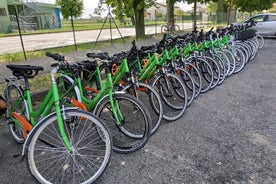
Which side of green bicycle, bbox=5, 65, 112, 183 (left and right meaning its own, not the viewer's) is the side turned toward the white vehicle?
left

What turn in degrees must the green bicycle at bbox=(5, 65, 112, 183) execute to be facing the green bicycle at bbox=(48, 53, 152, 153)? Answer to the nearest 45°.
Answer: approximately 45° to its left

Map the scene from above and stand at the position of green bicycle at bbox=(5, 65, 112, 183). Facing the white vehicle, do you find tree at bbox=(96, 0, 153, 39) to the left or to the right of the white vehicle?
left

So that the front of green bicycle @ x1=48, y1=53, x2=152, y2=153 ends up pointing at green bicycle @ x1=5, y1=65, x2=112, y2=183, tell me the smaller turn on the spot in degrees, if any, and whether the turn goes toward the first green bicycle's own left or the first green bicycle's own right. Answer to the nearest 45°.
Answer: approximately 90° to the first green bicycle's own right

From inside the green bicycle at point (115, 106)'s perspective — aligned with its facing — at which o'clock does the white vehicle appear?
The white vehicle is roughly at 9 o'clock from the green bicycle.

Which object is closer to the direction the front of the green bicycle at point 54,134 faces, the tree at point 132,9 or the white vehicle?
the white vehicle

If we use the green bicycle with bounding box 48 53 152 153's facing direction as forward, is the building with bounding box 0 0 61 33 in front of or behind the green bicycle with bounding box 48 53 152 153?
behind

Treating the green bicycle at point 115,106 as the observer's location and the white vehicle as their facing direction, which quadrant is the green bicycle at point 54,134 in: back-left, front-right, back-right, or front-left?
back-left

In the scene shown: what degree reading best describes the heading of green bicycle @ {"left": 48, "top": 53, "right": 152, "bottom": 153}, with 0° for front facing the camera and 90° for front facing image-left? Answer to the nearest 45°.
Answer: approximately 315°

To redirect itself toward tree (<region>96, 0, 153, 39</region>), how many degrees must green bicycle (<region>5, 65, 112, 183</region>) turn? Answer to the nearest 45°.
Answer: approximately 90° to its left

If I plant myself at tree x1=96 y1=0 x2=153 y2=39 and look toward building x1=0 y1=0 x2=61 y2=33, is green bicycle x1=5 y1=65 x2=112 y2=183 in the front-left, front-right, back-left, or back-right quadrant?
back-left

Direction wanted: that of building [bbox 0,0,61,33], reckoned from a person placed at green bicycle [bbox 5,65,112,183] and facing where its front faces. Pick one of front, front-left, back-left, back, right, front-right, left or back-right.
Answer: back-left

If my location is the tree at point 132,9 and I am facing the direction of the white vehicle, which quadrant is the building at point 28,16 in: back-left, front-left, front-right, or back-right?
back-left
